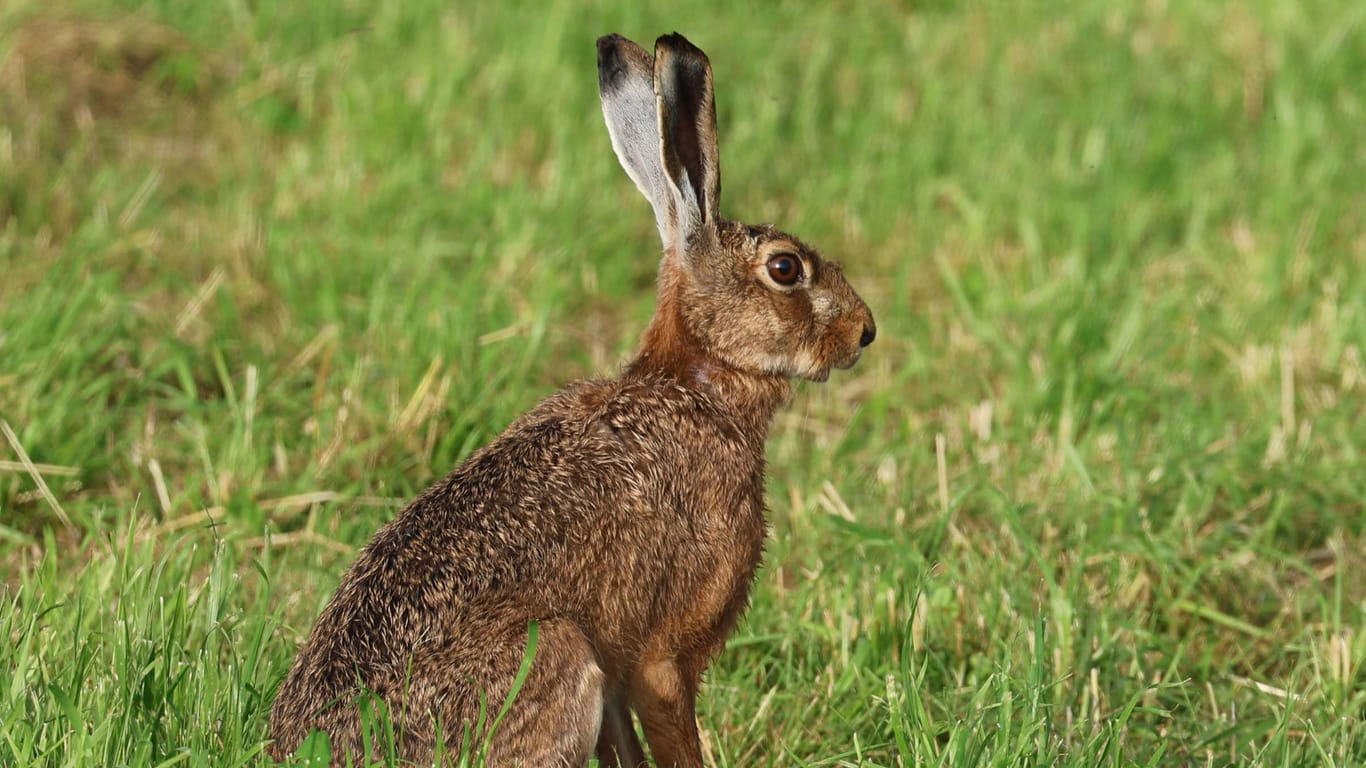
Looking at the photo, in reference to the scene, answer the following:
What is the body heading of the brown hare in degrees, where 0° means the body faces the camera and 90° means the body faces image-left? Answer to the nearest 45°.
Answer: approximately 270°
